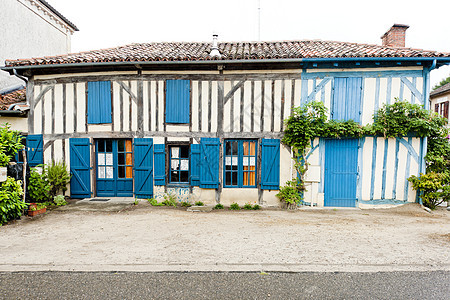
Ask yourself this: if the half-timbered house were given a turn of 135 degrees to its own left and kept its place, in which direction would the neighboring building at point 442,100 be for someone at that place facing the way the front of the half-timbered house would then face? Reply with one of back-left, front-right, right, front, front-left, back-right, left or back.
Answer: front

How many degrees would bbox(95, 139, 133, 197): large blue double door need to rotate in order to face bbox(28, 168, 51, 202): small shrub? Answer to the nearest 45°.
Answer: approximately 90° to its right

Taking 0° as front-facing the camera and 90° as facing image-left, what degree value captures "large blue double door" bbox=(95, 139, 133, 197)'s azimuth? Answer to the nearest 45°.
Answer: approximately 0°

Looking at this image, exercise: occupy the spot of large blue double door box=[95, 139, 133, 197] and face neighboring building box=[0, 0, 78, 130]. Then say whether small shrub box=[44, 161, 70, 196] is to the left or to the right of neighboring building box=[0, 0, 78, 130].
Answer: left

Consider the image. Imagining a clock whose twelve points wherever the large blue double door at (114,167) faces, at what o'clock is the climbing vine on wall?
The climbing vine on wall is roughly at 10 o'clock from the large blue double door.

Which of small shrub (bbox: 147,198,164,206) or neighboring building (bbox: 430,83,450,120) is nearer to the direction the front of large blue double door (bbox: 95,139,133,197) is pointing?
the small shrub

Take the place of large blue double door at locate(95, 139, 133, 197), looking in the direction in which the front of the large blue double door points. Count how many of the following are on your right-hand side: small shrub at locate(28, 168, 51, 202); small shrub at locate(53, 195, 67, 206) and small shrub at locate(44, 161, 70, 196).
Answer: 3

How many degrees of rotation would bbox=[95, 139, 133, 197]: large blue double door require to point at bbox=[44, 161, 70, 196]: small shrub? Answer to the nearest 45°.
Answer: approximately 90° to its right

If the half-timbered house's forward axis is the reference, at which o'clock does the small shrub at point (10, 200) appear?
The small shrub is roughly at 2 o'clock from the half-timbered house.

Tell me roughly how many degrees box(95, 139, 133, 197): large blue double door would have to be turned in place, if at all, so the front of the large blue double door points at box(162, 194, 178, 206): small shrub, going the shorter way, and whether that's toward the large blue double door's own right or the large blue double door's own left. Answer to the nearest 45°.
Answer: approximately 45° to the large blue double door's own left
